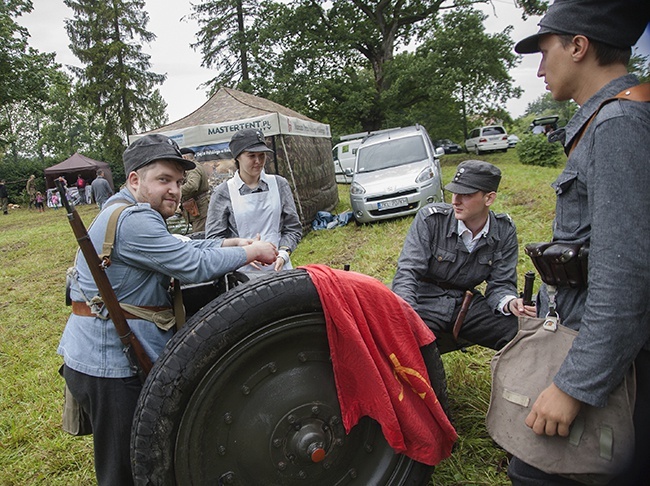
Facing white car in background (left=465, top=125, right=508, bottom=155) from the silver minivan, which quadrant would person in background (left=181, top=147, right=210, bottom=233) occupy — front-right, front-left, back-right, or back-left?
back-left

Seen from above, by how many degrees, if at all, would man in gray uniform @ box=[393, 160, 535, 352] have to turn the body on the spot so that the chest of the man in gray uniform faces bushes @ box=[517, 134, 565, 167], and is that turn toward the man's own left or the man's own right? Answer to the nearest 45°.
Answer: approximately 180°

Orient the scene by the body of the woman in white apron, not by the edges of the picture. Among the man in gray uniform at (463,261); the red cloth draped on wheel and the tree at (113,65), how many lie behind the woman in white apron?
1

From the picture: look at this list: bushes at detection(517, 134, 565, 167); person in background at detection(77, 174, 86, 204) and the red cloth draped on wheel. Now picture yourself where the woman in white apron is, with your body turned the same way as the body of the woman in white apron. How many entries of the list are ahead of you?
1

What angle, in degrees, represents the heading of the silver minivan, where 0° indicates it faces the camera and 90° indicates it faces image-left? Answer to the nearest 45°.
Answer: approximately 0°

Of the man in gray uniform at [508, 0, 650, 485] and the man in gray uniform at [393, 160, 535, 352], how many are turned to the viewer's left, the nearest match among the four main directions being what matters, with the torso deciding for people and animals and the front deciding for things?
1

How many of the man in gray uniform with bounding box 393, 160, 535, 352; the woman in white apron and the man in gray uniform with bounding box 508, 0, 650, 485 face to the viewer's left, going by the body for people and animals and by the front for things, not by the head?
1

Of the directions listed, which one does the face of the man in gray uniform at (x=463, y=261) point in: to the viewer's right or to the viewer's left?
to the viewer's left

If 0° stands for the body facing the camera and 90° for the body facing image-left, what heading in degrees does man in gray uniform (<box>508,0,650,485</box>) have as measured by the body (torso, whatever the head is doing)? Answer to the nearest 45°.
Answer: approximately 90°

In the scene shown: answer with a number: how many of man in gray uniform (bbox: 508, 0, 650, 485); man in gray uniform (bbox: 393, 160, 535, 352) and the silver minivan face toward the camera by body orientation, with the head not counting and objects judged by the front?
2

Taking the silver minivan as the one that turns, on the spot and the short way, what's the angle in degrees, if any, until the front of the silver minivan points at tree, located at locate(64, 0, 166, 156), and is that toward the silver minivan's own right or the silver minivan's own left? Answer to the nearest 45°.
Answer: approximately 135° to the silver minivan's own right

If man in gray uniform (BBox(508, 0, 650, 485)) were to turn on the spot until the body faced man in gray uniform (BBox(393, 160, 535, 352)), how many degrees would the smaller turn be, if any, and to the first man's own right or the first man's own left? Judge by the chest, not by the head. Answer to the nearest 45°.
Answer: approximately 45° to the first man's own right

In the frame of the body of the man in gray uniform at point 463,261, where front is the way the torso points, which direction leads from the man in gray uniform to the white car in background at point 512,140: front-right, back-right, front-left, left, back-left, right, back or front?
back

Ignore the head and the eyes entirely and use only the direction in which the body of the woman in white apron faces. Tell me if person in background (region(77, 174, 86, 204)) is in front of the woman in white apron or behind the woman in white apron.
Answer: behind

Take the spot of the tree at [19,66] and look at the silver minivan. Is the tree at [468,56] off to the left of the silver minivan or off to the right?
left
